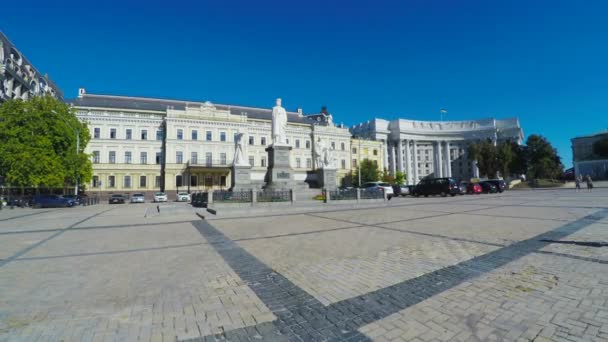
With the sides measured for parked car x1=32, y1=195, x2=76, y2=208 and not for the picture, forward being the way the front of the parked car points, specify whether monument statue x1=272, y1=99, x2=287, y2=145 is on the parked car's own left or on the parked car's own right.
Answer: on the parked car's own right

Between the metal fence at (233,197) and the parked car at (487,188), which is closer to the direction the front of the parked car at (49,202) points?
the parked car

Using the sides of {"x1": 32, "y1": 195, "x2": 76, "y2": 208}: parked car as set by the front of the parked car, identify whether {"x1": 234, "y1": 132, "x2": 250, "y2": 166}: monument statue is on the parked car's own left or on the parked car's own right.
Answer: on the parked car's own right
